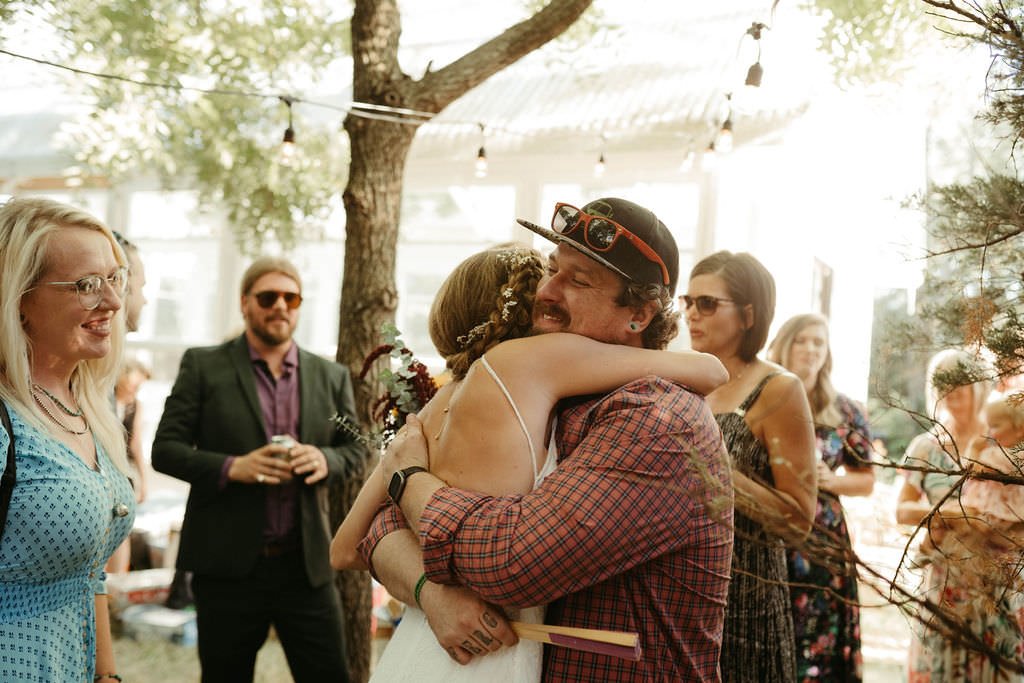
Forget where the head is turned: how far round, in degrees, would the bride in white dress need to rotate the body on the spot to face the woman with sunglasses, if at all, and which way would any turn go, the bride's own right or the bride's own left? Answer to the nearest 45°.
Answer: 0° — they already face them

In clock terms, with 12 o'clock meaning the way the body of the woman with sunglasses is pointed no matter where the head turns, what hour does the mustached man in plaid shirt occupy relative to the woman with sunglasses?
The mustached man in plaid shirt is roughly at 11 o'clock from the woman with sunglasses.

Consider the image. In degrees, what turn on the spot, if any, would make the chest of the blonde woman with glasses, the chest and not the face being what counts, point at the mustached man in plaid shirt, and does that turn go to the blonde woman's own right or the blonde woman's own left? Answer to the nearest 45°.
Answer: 0° — they already face them

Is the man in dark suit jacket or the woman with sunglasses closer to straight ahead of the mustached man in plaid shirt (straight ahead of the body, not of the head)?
the man in dark suit jacket

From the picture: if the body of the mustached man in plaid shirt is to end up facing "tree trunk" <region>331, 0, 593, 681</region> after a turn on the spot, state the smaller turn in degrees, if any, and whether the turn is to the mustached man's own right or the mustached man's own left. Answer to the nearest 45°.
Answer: approximately 90° to the mustached man's own right

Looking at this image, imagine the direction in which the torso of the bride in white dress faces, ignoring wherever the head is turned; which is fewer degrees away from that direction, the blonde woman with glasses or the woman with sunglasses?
the woman with sunglasses

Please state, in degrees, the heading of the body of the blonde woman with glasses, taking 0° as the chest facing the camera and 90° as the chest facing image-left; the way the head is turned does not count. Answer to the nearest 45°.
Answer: approximately 315°

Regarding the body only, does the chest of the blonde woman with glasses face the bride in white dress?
yes

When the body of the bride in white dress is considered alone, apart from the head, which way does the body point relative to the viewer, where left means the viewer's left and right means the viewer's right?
facing away from the viewer and to the right of the viewer

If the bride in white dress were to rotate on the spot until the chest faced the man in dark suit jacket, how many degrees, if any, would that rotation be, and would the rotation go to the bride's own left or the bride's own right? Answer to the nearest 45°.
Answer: approximately 90° to the bride's own left

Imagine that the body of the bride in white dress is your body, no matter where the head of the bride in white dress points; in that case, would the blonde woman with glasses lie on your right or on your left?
on your left

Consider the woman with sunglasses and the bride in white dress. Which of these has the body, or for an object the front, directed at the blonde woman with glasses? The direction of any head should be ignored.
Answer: the woman with sunglasses

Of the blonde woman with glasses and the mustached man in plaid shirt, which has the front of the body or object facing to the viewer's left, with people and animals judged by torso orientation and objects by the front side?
the mustached man in plaid shirt
